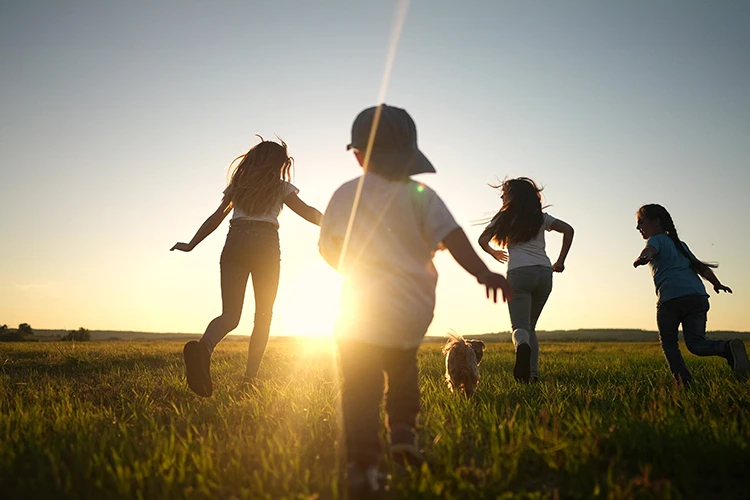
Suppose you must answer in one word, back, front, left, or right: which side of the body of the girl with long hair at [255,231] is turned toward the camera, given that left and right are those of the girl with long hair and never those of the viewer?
back

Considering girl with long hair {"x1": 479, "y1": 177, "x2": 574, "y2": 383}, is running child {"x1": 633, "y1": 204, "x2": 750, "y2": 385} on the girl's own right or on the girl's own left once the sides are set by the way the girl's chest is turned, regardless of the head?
on the girl's own right

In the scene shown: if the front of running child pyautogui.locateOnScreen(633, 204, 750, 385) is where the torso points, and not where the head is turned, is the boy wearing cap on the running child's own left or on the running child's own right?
on the running child's own left

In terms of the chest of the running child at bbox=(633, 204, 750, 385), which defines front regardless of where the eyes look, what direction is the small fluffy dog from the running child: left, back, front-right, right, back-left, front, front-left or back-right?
left

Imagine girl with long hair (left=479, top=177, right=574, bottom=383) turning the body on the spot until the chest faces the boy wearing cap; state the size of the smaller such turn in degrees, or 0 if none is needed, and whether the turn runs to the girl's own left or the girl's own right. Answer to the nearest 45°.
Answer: approximately 180°

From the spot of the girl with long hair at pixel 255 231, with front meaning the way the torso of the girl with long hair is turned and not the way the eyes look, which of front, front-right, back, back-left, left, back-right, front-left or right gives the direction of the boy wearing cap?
back

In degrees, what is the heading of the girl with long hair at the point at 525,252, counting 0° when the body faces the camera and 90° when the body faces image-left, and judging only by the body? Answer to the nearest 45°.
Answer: approximately 180°

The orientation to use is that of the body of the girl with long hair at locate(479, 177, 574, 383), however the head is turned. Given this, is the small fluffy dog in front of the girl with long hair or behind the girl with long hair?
behind

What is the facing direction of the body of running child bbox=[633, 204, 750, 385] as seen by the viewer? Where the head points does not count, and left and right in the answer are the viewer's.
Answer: facing away from the viewer and to the left of the viewer

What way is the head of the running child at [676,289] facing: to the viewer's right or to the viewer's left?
to the viewer's left

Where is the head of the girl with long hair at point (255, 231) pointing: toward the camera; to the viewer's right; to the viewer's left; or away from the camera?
away from the camera
